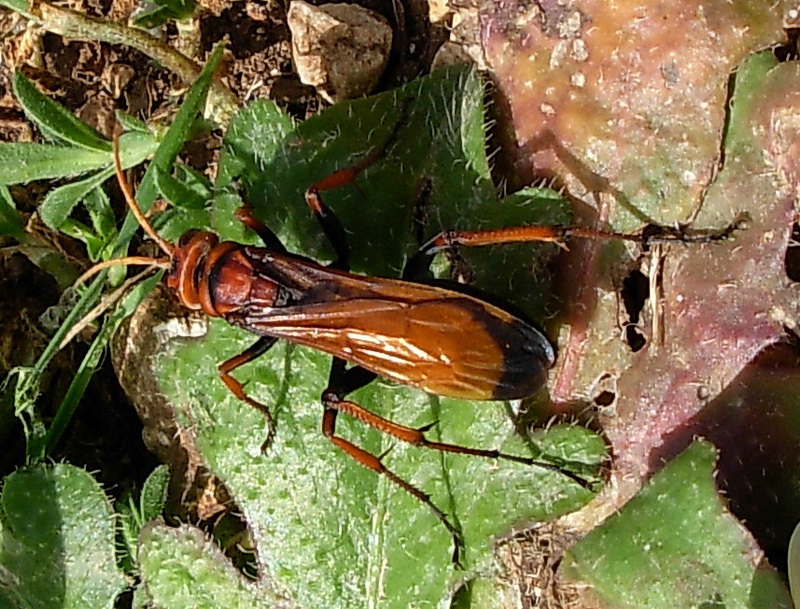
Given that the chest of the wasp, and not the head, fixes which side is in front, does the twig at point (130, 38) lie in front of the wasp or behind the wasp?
in front

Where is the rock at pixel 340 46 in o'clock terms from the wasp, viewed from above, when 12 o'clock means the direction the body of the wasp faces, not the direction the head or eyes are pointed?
The rock is roughly at 2 o'clock from the wasp.

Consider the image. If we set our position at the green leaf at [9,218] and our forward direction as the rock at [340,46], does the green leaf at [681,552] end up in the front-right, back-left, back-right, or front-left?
front-right

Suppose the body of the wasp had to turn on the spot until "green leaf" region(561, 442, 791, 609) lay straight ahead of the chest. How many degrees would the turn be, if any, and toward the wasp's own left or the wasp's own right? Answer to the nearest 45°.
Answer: approximately 180°

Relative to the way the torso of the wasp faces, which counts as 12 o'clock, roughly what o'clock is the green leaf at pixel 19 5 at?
The green leaf is roughly at 1 o'clock from the wasp.

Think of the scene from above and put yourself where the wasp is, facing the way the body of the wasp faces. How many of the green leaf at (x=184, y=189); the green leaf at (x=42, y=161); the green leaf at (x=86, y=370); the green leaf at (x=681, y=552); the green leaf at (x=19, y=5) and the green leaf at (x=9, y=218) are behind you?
1

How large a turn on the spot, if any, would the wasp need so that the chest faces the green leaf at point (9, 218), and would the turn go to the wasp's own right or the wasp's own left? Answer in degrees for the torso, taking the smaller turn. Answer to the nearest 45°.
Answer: approximately 45° to the wasp's own right

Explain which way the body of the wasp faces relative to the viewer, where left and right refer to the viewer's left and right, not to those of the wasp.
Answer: facing to the left of the viewer

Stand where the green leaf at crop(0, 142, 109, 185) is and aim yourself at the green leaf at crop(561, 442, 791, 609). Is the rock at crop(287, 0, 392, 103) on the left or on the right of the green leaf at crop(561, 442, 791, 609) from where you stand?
left
